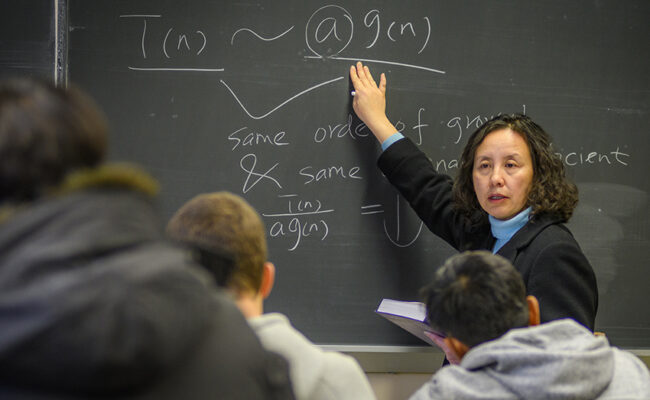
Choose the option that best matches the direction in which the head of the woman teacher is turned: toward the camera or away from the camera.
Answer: toward the camera

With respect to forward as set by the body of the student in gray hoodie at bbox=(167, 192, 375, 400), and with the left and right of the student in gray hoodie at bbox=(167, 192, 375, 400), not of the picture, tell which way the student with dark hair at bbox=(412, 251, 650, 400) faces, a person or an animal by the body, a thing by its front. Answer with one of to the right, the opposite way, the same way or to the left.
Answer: the same way

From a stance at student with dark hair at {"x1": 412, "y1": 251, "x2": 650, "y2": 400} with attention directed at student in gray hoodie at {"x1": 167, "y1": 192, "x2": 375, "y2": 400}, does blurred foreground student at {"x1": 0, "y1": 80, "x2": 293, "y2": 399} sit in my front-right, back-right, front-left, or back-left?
front-left

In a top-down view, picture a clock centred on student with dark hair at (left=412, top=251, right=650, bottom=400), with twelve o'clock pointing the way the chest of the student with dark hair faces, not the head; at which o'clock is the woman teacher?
The woman teacher is roughly at 12 o'clock from the student with dark hair.

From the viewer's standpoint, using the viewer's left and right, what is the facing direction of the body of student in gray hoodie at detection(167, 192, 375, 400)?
facing away from the viewer

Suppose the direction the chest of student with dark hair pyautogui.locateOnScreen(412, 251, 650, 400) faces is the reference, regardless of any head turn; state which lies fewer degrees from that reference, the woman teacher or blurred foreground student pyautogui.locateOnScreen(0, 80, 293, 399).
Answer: the woman teacher

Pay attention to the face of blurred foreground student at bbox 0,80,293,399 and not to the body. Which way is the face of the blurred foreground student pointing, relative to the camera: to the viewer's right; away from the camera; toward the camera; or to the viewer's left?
away from the camera

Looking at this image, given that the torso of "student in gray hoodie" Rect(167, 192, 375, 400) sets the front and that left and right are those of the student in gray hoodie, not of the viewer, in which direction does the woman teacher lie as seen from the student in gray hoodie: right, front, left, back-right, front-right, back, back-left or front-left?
front-right

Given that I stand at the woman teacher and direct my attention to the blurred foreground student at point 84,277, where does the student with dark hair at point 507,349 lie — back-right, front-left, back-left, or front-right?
front-left

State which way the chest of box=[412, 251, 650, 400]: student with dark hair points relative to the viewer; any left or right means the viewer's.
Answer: facing away from the viewer

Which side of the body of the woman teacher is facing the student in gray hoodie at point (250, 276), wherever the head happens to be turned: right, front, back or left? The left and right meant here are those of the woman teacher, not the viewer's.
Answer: front

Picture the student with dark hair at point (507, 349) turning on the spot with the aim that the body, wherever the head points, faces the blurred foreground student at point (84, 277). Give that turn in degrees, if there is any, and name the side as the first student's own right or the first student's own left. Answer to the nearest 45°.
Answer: approximately 135° to the first student's own left

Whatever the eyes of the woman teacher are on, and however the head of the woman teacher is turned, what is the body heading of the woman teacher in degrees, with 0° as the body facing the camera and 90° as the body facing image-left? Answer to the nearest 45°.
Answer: approximately 45°

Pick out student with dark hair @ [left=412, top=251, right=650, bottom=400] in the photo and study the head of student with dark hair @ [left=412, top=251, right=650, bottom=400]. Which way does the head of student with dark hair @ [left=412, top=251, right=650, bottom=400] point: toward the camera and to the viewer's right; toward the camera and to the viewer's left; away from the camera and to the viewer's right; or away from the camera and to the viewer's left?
away from the camera and to the viewer's left
